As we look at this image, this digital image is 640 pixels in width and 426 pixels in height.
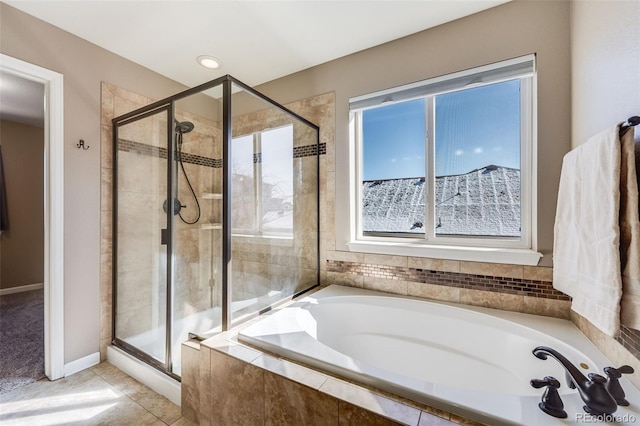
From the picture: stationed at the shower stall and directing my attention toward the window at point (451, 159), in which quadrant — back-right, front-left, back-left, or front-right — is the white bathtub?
front-right

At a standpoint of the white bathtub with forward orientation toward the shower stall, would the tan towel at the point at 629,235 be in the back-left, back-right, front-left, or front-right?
back-left

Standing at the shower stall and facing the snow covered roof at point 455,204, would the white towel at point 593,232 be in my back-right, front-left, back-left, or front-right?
front-right

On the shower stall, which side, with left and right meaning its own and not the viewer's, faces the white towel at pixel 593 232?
left

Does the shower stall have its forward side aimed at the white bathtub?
no

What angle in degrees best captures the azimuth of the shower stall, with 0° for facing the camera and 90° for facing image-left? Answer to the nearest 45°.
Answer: approximately 45°

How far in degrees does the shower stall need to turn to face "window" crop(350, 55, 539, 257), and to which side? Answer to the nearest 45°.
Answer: approximately 90° to its left
